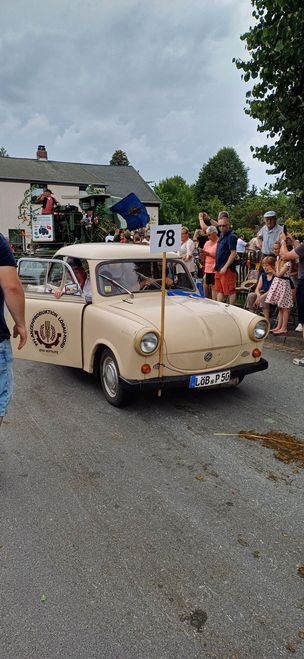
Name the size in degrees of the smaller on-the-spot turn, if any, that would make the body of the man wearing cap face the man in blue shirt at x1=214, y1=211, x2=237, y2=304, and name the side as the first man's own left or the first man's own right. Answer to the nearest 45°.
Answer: approximately 45° to the first man's own right

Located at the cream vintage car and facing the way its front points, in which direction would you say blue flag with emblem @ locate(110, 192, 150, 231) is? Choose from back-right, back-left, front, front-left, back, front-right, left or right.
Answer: back-left

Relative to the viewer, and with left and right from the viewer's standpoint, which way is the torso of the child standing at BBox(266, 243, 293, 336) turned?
facing to the left of the viewer

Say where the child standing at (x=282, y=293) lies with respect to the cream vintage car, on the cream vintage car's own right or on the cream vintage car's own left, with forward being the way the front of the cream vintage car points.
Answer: on the cream vintage car's own left

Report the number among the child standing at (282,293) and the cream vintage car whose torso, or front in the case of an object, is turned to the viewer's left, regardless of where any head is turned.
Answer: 1

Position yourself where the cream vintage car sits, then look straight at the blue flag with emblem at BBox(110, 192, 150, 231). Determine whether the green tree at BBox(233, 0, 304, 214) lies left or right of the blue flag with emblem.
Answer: right

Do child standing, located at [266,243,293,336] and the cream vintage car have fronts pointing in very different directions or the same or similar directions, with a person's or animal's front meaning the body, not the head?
very different directions
